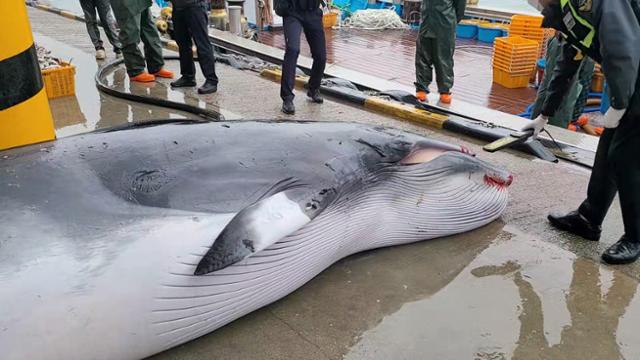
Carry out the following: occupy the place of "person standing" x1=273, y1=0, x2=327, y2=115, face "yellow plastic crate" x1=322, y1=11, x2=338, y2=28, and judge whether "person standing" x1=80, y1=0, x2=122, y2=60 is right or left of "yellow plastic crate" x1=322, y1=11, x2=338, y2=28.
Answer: left

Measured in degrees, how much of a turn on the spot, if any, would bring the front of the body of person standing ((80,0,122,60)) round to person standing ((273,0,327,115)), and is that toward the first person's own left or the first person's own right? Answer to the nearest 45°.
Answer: approximately 45° to the first person's own left

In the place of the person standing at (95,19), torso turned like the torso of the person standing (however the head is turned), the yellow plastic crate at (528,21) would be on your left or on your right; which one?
on your left

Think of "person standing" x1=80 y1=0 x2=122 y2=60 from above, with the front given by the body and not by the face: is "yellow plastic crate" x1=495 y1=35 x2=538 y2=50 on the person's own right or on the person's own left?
on the person's own left

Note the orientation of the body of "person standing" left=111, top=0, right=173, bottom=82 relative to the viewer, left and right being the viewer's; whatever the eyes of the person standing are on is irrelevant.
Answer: facing the viewer and to the right of the viewer

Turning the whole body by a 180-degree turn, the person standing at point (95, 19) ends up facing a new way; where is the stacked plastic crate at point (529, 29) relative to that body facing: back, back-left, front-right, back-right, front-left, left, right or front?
right

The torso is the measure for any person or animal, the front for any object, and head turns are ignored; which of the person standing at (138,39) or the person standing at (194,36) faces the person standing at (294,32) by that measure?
the person standing at (138,39)

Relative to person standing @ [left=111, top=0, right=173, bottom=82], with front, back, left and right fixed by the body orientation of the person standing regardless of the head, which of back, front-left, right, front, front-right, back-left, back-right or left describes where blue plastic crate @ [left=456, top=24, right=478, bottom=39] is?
left

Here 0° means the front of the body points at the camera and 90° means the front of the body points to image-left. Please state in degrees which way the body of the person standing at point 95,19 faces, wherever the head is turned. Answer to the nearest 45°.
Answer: approximately 0°

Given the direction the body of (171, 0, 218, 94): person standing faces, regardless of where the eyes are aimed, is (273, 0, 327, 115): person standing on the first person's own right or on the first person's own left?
on the first person's own left

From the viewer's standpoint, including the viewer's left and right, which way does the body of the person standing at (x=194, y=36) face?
facing the viewer and to the left of the viewer

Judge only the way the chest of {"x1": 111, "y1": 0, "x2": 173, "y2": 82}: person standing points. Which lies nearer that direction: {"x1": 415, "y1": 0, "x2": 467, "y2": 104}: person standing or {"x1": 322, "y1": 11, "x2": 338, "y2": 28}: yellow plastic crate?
the person standing

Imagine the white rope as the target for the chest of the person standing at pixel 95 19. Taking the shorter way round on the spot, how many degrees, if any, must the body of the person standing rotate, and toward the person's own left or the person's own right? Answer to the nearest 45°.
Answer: approximately 135° to the person's own left

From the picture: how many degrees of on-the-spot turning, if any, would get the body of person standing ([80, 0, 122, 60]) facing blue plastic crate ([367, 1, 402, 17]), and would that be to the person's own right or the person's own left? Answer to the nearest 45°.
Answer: approximately 135° to the person's own left

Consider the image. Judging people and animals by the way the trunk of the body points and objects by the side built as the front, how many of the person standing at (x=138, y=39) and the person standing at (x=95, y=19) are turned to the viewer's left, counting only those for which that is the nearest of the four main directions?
0
